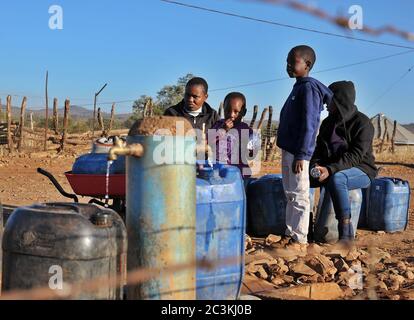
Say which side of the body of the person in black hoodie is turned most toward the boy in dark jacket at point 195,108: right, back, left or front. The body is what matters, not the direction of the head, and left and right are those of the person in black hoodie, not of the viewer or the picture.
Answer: front

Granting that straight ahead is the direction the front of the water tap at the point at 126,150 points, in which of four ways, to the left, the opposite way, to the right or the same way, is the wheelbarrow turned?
the opposite way

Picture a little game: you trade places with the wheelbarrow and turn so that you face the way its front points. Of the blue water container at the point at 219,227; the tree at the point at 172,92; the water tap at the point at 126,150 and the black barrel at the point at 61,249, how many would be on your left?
1

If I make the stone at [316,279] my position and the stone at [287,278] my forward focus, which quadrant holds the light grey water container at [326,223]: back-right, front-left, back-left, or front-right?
back-right

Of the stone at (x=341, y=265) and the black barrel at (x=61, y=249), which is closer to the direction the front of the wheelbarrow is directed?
the stone

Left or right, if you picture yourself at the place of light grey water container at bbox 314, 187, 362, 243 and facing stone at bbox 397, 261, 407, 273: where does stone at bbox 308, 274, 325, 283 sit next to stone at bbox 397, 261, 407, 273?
right

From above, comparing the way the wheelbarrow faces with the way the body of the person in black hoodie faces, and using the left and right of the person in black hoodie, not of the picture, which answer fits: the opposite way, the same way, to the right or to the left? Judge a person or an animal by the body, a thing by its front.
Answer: the opposite way

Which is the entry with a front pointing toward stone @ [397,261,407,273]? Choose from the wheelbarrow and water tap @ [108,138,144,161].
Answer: the wheelbarrow

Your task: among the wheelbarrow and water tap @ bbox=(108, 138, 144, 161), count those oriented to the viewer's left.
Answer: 1

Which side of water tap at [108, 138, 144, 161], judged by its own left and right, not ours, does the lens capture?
left

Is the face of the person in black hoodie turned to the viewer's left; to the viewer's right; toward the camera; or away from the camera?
to the viewer's left

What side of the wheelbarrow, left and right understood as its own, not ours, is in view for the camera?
right

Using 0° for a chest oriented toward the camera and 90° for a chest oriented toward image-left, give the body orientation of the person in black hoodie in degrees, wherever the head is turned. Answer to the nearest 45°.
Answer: approximately 45°
